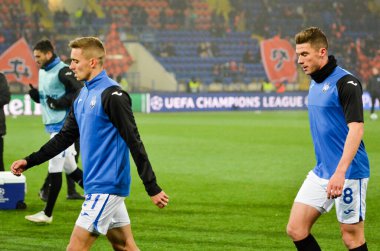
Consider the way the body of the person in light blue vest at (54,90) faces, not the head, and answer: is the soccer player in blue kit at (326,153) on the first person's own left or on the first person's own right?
on the first person's own left

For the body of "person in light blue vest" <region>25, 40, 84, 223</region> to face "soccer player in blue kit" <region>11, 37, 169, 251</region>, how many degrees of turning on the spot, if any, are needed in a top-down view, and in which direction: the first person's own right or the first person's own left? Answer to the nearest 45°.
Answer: approximately 45° to the first person's own left

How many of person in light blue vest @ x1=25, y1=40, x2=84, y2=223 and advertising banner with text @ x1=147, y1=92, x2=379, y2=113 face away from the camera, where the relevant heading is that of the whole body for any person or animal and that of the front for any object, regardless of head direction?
0

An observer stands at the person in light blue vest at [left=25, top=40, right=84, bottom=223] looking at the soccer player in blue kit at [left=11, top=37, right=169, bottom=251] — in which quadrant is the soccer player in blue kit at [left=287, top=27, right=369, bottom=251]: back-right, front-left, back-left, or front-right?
front-left

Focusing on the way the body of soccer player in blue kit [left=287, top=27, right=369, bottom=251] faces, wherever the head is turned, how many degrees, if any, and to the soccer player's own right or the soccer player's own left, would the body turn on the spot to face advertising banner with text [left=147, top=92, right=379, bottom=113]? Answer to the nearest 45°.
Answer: approximately 135° to the soccer player's own right

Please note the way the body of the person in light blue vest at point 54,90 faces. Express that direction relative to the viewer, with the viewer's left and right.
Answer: facing the viewer and to the left of the viewer

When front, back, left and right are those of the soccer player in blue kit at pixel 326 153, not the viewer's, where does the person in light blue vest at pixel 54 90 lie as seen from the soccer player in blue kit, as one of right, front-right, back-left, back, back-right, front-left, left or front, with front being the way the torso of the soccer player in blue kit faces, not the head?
right

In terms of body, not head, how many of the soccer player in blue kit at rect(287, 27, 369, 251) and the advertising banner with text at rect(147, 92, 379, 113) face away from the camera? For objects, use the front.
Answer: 0

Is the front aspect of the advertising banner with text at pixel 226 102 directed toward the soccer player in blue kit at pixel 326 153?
yes

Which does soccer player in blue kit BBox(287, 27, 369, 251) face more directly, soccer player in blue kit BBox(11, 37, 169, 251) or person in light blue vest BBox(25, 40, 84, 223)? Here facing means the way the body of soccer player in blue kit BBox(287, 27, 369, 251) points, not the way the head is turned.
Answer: the soccer player in blue kit

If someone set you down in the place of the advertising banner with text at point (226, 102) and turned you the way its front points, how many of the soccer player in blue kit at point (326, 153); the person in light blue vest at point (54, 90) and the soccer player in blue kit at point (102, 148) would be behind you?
0

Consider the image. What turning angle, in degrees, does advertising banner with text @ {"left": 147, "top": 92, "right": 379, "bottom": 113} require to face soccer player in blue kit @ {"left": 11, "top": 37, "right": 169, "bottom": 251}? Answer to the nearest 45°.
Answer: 0° — it already faces them

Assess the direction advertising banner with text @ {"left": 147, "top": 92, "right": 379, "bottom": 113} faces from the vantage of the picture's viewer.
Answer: facing the viewer
